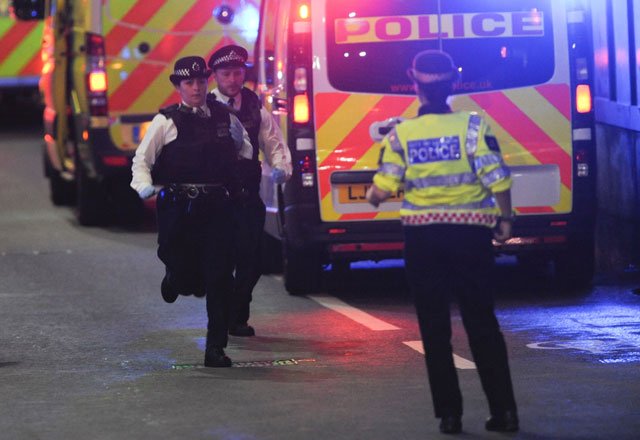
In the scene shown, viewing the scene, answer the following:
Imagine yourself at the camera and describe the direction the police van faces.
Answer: facing away from the viewer

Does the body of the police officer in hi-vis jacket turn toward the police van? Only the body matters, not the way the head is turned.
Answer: yes

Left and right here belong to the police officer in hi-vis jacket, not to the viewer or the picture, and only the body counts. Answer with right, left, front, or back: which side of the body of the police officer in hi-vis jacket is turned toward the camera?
back

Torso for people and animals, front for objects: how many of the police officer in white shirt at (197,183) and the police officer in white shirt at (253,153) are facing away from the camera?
0

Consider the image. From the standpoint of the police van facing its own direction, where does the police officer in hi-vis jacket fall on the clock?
The police officer in hi-vis jacket is roughly at 6 o'clock from the police van.

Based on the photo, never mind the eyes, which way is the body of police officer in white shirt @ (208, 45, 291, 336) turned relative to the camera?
toward the camera

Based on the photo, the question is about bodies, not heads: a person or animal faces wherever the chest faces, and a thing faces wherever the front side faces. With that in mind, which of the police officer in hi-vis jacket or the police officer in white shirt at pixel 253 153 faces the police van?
the police officer in hi-vis jacket

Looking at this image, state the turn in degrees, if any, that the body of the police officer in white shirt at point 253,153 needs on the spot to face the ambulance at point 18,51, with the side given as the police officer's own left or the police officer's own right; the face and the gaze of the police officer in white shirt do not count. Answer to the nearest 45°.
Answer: approximately 180°

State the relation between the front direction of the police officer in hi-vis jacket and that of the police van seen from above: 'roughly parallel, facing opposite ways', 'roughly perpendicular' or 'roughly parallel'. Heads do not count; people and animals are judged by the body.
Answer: roughly parallel

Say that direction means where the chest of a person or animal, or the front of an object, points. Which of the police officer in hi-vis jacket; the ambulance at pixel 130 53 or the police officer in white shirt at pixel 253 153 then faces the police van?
the police officer in hi-vis jacket

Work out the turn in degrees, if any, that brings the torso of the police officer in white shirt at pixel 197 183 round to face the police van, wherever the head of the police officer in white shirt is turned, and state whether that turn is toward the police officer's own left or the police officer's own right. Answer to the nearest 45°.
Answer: approximately 135° to the police officer's own left

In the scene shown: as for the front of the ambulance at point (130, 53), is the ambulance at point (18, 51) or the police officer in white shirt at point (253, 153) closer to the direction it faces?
the ambulance

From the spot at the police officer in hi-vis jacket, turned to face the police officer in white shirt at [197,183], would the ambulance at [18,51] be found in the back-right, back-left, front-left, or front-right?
front-right

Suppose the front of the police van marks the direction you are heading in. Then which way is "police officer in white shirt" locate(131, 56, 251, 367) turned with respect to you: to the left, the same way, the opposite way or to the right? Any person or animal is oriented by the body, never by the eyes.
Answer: the opposite way

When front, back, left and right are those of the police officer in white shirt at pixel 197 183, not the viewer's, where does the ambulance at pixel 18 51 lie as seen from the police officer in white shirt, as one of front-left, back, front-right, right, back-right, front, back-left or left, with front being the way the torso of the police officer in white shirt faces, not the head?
back

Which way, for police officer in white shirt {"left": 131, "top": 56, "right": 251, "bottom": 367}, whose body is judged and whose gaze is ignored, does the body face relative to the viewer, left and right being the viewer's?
facing the viewer

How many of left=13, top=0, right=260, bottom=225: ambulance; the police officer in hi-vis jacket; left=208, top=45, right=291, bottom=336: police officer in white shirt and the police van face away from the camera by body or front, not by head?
3

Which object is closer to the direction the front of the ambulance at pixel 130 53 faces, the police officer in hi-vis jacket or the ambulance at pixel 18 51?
the ambulance

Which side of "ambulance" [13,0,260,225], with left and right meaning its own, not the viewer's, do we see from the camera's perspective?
back

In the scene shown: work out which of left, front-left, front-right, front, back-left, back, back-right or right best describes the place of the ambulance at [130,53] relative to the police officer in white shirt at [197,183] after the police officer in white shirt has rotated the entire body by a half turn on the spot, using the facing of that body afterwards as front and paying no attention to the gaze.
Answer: front

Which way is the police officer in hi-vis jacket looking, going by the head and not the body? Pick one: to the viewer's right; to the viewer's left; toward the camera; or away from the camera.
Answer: away from the camera
